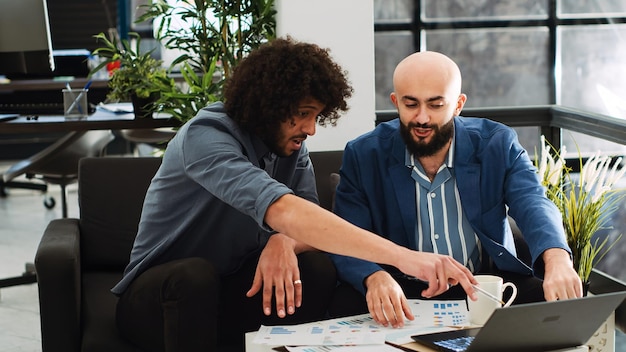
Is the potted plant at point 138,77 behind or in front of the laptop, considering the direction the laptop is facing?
in front

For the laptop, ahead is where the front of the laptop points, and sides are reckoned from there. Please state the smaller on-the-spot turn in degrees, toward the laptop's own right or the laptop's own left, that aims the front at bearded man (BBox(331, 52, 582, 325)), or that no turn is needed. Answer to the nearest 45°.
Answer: approximately 45° to the laptop's own right

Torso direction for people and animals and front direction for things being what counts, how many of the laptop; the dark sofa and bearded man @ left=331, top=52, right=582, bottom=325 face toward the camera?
2

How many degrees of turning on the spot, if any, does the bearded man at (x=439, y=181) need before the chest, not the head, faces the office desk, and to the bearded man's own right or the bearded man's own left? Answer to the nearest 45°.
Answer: approximately 135° to the bearded man's own right

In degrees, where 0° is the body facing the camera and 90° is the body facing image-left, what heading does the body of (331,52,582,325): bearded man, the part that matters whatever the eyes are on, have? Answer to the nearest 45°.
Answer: approximately 0°

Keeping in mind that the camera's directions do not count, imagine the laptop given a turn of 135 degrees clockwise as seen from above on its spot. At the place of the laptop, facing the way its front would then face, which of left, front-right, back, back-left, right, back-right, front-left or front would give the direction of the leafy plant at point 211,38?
back-left

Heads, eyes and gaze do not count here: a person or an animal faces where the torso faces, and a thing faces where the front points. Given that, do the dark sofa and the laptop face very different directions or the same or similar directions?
very different directions

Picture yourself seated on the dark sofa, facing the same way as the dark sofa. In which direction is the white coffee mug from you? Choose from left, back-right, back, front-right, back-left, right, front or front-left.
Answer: front-left

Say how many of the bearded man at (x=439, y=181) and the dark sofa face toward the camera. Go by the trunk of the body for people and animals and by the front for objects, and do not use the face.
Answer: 2

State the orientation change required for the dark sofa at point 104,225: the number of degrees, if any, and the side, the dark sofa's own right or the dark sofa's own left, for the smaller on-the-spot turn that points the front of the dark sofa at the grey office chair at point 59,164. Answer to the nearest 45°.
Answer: approximately 180°

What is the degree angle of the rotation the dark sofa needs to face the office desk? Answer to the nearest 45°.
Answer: approximately 180°

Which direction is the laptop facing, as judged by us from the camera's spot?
facing away from the viewer and to the left of the viewer

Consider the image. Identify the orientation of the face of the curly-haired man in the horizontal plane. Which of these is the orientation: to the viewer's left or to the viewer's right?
to the viewer's right

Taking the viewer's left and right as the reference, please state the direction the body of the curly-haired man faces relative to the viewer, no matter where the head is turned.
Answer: facing the viewer and to the right of the viewer

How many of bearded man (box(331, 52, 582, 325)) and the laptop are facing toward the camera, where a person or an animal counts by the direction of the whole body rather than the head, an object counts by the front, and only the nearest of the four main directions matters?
1

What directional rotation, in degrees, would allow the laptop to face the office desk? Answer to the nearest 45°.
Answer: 0° — it already faces it

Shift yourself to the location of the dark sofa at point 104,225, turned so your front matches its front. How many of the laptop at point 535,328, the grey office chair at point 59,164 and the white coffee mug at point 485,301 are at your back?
1
